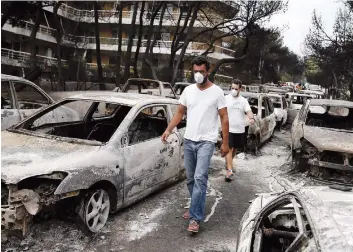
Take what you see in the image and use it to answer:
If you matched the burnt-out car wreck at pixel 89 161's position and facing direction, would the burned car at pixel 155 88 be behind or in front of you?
behind

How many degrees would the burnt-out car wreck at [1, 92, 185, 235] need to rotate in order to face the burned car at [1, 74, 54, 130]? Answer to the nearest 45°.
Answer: approximately 90° to its right

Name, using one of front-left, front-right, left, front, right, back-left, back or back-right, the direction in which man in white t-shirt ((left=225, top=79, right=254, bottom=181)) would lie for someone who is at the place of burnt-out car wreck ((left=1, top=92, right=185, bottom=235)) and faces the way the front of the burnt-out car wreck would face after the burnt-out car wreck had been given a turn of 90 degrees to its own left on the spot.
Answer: left

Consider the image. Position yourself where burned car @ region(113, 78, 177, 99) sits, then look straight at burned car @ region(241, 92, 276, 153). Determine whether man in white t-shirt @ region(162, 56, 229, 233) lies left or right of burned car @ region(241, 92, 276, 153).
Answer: right

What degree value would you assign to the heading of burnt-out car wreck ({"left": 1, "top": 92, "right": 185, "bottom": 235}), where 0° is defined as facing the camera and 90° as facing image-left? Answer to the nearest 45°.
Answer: approximately 45°

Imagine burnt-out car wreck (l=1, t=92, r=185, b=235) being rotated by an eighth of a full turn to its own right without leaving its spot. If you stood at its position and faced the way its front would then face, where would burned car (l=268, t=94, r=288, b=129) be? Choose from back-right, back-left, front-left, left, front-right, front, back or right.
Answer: back-right

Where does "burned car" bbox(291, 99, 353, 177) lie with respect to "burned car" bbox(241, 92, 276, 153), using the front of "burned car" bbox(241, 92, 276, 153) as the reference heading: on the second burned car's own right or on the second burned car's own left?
on the second burned car's own left

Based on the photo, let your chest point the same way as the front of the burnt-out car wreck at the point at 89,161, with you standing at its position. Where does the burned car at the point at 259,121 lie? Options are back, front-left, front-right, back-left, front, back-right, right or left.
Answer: back

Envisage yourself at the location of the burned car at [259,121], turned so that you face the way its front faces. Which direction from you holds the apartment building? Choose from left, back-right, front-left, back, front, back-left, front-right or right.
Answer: right

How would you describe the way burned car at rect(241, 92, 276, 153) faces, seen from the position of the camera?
facing the viewer and to the left of the viewer

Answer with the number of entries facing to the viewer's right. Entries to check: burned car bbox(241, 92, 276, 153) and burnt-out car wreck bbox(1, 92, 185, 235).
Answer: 0
